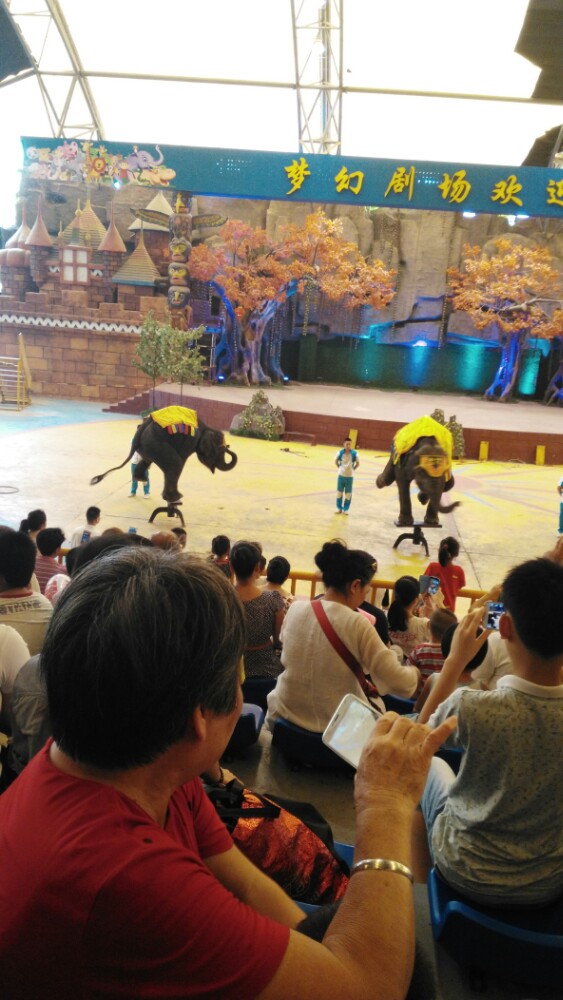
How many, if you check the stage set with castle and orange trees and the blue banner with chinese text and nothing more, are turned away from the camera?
0

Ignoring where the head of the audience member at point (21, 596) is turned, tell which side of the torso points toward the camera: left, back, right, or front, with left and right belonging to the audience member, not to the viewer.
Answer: back

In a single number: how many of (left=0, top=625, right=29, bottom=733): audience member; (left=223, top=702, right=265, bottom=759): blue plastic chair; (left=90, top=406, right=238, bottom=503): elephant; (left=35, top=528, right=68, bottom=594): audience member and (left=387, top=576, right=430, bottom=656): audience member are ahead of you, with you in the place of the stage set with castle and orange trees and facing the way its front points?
5

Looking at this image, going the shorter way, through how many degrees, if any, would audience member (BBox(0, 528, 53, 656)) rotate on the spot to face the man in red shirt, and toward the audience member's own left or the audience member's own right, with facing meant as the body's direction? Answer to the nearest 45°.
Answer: approximately 180°

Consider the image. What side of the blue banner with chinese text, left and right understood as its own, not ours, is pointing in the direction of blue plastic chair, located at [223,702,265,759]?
front

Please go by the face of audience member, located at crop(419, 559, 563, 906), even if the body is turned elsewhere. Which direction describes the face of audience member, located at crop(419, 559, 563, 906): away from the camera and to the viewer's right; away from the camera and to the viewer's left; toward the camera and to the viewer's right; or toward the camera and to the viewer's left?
away from the camera and to the viewer's left

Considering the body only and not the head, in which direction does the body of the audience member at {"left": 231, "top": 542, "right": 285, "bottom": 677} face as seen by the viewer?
away from the camera

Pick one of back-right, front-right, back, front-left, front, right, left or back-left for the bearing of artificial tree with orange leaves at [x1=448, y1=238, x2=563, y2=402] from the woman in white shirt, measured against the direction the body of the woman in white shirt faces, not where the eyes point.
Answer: front-left

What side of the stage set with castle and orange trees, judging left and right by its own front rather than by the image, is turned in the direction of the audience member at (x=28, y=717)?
front

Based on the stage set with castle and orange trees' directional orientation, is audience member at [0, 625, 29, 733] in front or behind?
in front

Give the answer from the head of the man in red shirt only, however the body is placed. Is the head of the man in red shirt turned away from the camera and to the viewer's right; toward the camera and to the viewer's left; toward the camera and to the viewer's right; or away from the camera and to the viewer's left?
away from the camera and to the viewer's right

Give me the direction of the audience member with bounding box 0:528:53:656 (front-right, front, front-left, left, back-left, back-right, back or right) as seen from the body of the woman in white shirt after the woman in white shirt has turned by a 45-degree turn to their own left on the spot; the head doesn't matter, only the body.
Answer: left

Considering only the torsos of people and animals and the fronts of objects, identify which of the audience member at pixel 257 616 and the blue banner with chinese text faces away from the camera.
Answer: the audience member

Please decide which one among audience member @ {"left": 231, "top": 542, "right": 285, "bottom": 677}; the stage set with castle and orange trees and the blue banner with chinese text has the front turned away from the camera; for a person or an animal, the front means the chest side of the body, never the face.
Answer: the audience member

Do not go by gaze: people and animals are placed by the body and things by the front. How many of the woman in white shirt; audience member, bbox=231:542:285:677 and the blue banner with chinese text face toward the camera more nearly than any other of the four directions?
1

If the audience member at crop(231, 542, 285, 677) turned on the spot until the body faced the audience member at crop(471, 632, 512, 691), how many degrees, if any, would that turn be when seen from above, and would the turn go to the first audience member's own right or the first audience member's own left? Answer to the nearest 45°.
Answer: approximately 135° to the first audience member's own right
